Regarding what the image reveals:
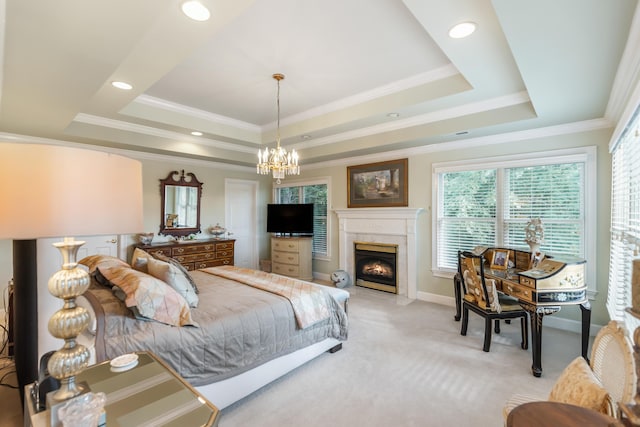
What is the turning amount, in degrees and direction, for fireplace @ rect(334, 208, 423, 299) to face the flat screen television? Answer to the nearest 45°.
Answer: approximately 45° to its right

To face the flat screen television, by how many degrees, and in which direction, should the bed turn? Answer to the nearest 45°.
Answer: approximately 45° to its left

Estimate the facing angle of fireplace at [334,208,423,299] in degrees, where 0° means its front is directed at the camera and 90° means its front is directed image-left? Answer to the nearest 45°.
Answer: approximately 45°

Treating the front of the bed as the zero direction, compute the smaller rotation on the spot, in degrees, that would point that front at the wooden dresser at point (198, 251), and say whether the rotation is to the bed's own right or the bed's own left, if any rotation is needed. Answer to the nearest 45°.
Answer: approximately 45° to the bed's own left

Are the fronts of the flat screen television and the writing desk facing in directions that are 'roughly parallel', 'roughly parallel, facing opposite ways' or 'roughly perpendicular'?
roughly perpendicular

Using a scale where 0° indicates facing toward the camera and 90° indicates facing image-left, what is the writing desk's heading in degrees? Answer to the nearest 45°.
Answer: approximately 45°

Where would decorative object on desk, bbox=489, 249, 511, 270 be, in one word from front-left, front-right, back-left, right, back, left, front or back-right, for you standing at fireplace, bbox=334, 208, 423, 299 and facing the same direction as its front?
left

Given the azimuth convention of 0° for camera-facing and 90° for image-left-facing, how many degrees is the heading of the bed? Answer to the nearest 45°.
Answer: approximately 225°

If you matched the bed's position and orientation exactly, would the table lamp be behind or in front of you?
behind

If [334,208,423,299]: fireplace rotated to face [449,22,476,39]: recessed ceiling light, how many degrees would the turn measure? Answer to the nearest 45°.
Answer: approximately 45° to its left

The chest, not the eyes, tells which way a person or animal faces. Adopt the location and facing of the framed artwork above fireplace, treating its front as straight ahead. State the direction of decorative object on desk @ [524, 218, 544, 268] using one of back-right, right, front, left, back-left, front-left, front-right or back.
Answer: left

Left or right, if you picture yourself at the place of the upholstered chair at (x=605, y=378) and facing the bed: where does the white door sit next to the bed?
right

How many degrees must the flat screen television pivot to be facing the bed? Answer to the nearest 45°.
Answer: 0° — it already faces it

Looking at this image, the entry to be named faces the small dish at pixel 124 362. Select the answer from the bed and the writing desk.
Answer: the writing desk

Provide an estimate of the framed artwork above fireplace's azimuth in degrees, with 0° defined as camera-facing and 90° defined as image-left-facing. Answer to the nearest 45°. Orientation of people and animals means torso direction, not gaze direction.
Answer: approximately 45°

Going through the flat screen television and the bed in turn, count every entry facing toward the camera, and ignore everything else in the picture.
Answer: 1
